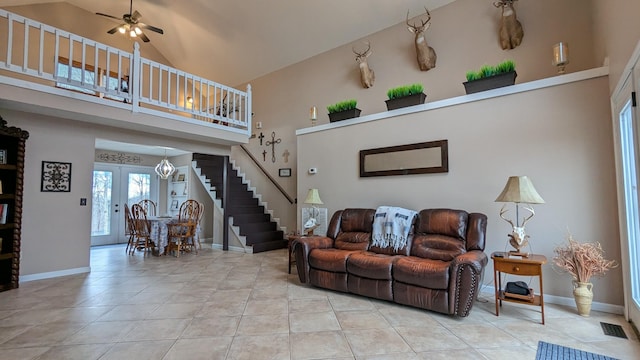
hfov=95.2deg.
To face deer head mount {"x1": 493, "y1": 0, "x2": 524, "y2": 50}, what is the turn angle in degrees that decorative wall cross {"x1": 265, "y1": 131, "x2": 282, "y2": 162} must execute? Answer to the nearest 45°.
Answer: approximately 90° to its left

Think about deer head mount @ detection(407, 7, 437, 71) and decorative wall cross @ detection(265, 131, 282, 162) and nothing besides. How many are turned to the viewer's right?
0

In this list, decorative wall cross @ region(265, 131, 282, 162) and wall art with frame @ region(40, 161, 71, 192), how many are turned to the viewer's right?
0

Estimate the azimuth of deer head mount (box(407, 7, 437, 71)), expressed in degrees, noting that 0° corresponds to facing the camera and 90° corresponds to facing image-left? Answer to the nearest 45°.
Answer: approximately 45°

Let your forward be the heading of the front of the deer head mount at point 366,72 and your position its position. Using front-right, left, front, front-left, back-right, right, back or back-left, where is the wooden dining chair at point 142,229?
front-right

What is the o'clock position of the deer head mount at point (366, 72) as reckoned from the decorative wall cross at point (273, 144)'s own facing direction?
The deer head mount is roughly at 9 o'clock from the decorative wall cross.

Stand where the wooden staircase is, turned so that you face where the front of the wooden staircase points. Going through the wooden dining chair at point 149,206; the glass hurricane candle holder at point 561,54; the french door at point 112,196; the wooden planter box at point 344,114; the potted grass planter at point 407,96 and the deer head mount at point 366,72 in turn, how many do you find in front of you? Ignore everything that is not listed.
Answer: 4

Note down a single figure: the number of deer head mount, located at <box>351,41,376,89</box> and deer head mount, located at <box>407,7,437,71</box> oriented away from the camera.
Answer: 0

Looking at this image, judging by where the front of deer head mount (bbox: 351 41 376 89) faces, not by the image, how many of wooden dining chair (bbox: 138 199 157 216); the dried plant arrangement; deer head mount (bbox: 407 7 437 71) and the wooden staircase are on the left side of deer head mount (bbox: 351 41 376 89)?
2

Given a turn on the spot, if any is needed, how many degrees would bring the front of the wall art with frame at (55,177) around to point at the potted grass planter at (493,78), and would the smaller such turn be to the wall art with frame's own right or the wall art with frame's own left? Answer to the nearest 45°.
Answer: approximately 45° to the wall art with frame's own left

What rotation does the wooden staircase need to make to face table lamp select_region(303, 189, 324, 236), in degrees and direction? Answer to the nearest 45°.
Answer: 0° — it already faces it

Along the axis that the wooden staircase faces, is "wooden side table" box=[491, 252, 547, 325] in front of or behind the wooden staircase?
in front

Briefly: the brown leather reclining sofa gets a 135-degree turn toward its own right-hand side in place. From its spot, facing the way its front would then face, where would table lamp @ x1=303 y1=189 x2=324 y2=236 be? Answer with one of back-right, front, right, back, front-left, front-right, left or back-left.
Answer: front-left

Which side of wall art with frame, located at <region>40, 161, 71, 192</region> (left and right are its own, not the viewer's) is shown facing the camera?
front

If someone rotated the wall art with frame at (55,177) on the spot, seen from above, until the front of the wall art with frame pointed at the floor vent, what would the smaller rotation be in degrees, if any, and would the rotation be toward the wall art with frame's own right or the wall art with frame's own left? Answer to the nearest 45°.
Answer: approximately 45° to the wall art with frame's own left

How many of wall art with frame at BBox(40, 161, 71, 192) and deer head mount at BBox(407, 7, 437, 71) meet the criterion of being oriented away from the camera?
0

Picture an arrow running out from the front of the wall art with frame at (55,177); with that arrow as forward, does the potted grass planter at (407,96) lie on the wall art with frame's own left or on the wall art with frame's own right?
on the wall art with frame's own left

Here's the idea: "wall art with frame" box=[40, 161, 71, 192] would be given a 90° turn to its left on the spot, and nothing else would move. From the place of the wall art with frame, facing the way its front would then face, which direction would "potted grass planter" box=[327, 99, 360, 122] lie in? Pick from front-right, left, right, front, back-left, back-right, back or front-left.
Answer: front-right

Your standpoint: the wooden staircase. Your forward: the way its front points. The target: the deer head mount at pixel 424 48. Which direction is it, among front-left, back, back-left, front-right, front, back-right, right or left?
front

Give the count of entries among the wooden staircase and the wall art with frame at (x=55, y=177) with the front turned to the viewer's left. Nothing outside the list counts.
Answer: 0
